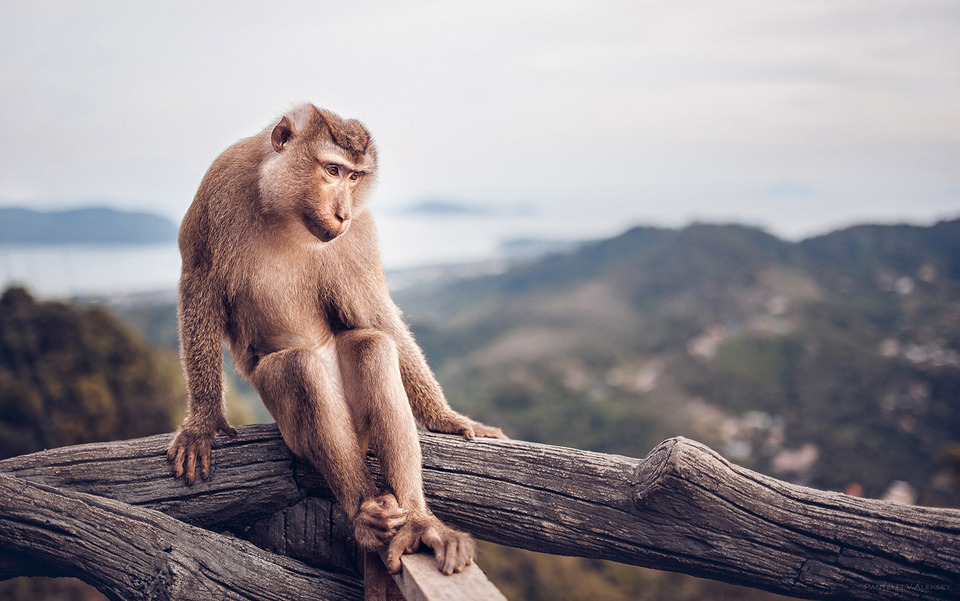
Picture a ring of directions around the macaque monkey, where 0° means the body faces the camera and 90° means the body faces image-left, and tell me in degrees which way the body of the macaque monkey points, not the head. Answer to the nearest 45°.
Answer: approximately 315°

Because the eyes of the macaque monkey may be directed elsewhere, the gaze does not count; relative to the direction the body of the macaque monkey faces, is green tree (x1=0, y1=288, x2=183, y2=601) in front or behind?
behind
